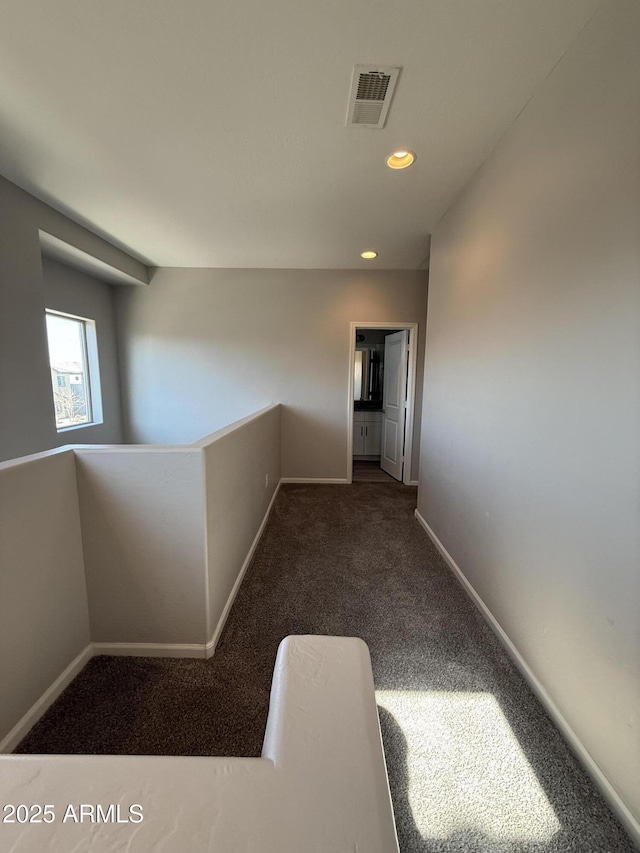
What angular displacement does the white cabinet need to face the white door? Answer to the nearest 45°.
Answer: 0° — it already faces it

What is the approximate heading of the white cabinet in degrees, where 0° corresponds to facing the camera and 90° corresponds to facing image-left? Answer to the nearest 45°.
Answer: approximately 0°

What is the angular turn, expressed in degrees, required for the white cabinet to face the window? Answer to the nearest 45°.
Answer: approximately 45° to its right

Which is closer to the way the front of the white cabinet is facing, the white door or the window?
the white door
